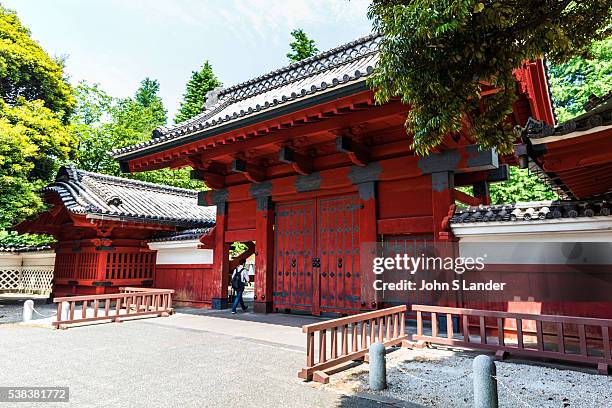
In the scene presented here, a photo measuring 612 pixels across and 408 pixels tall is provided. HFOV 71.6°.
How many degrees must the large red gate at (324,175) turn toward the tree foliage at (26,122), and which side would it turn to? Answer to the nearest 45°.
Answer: approximately 90° to its right

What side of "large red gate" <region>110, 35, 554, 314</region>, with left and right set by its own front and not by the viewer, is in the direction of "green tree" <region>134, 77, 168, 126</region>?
right

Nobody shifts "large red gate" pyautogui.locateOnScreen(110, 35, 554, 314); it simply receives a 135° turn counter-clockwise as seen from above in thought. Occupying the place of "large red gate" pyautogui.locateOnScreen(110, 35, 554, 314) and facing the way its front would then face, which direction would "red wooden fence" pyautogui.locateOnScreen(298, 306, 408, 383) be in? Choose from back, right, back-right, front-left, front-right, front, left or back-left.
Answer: right

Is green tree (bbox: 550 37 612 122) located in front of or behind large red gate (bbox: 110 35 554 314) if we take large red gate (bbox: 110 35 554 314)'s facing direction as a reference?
behind

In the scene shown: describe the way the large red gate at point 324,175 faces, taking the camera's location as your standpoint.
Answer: facing the viewer and to the left of the viewer

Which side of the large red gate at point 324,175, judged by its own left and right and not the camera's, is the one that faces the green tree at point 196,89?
right

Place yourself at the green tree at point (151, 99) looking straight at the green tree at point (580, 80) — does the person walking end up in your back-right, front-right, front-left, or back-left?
front-right

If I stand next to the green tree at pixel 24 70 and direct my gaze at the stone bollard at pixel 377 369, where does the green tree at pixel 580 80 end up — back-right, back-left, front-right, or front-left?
front-left
